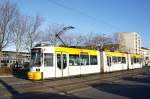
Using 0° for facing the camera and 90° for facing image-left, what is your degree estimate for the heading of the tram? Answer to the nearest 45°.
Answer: approximately 45°
